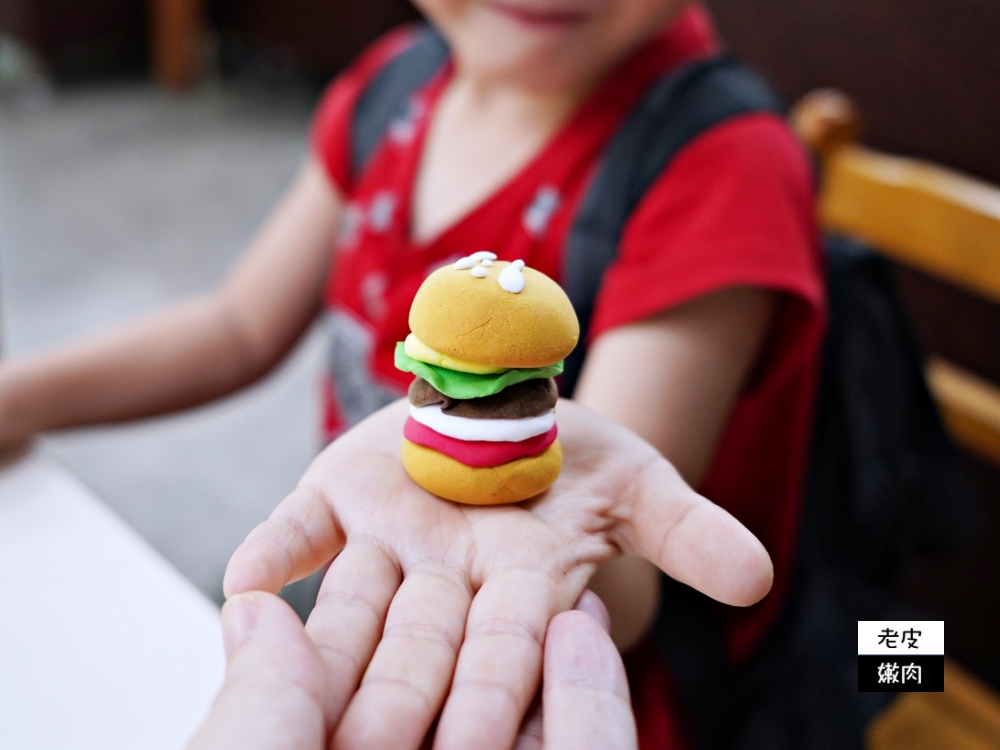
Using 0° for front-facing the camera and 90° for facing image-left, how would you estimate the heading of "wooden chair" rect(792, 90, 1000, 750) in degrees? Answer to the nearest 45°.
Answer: approximately 45°

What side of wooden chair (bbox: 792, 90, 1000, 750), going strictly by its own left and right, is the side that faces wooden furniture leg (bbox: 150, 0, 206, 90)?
right
